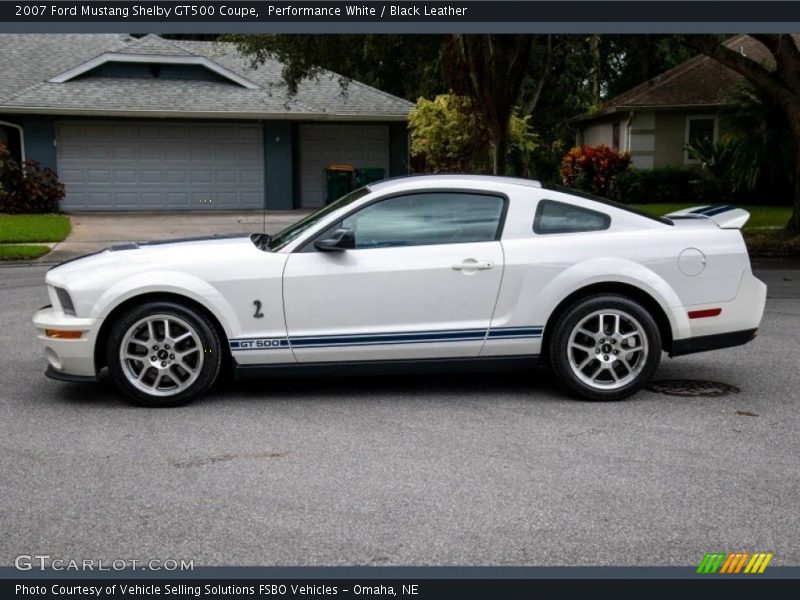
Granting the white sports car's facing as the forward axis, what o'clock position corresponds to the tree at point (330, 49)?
The tree is roughly at 3 o'clock from the white sports car.

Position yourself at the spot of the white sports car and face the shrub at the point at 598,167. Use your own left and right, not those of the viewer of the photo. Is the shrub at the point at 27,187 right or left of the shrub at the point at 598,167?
left

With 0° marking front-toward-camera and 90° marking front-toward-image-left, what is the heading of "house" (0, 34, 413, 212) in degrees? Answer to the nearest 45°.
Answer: approximately 0°

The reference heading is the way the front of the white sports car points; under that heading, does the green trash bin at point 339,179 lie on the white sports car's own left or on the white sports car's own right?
on the white sports car's own right

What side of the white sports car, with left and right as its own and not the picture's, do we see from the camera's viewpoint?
left

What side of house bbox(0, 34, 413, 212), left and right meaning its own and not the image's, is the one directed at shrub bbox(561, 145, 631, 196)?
left

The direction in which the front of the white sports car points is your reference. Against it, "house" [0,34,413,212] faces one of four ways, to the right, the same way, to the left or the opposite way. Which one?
to the left

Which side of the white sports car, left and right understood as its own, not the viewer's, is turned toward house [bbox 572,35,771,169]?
right

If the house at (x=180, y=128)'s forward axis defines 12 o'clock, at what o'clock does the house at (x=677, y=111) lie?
the house at (x=677, y=111) is roughly at 9 o'clock from the house at (x=180, y=128).

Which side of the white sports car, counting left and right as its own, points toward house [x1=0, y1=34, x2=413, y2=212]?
right

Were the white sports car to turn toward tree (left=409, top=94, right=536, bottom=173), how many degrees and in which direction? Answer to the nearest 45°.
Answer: approximately 90° to its right

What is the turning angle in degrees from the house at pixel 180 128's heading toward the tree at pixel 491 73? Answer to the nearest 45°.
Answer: approximately 45° to its left

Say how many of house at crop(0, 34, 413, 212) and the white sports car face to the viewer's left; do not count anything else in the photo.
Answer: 1

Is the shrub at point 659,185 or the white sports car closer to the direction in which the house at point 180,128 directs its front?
the white sports car
